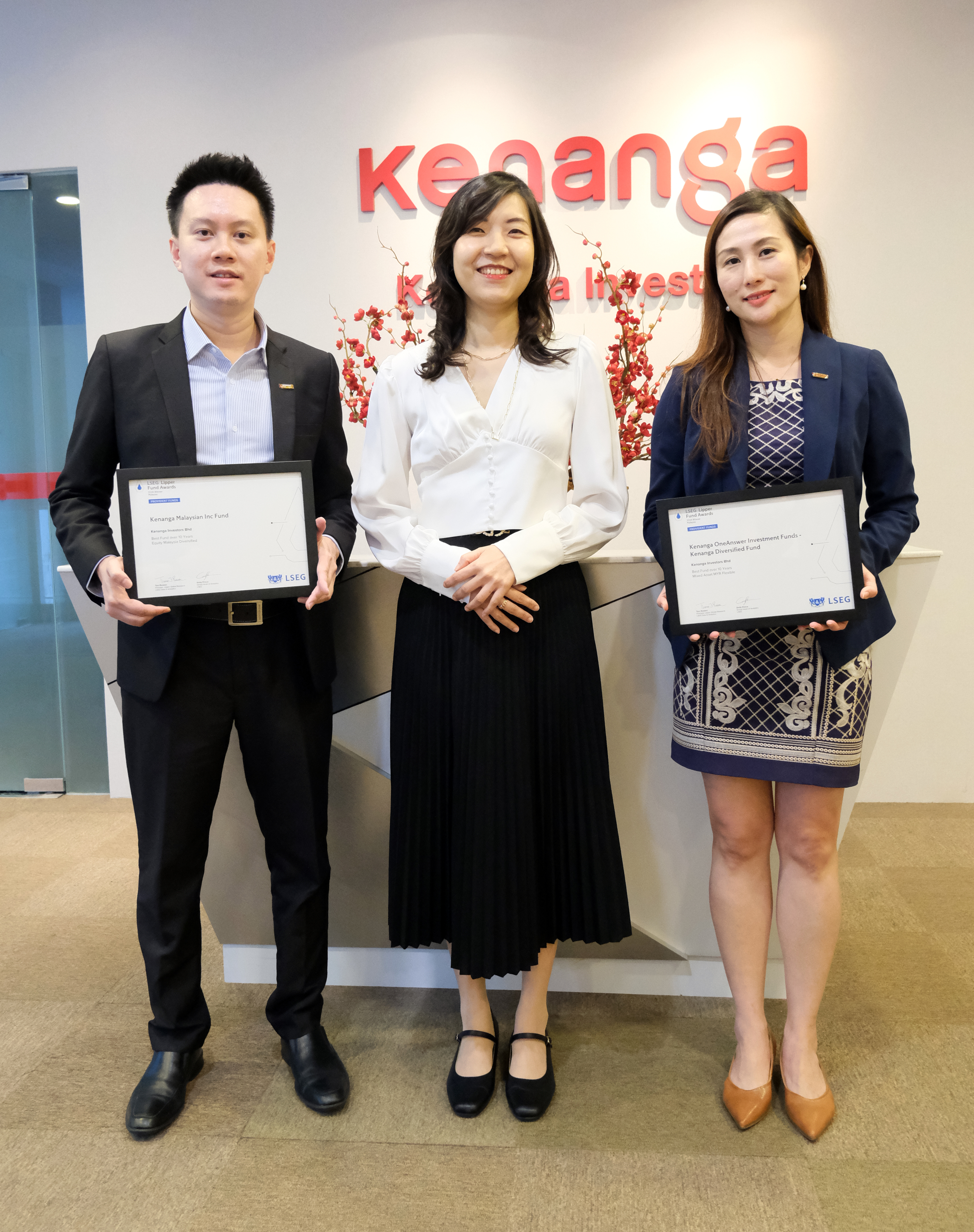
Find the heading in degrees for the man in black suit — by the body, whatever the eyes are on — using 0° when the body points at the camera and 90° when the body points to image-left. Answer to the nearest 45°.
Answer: approximately 0°

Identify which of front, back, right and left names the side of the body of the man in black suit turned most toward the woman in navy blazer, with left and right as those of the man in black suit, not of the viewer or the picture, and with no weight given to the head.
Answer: left
